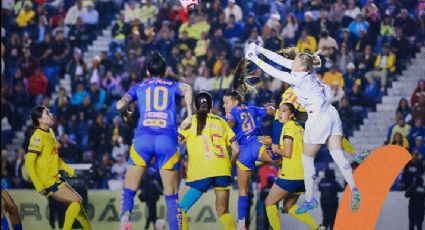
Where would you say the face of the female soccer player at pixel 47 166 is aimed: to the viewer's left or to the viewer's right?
to the viewer's right

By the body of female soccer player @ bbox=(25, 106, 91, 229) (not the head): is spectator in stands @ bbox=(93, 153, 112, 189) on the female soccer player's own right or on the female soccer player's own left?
on the female soccer player's own left

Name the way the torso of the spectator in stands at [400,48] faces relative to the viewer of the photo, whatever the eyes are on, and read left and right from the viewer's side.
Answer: facing the viewer and to the left of the viewer

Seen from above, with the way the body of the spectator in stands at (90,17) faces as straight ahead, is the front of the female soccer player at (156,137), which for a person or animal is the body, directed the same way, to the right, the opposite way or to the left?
the opposite way

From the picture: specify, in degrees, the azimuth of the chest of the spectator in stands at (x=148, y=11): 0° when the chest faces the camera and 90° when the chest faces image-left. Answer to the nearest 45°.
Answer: approximately 0°

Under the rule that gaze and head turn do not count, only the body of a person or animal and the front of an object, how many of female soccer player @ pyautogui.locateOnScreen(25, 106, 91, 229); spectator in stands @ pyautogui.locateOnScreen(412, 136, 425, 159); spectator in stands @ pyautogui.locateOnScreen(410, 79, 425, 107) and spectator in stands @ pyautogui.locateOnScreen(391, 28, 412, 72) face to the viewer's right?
1

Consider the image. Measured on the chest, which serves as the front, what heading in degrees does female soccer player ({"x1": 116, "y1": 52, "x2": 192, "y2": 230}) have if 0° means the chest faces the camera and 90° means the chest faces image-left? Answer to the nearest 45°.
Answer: approximately 180°

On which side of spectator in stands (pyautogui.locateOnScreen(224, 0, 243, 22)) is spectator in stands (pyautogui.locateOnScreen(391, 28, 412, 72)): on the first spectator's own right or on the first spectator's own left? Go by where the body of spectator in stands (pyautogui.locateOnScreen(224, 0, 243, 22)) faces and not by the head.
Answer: on the first spectator's own left

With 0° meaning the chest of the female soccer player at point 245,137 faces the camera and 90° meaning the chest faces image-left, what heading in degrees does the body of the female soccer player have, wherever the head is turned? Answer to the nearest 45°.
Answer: approximately 135°

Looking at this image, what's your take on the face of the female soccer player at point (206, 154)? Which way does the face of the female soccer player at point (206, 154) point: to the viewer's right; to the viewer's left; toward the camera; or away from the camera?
away from the camera

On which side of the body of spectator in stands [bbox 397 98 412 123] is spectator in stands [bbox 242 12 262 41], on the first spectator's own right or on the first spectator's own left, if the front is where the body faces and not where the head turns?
on the first spectator's own right
